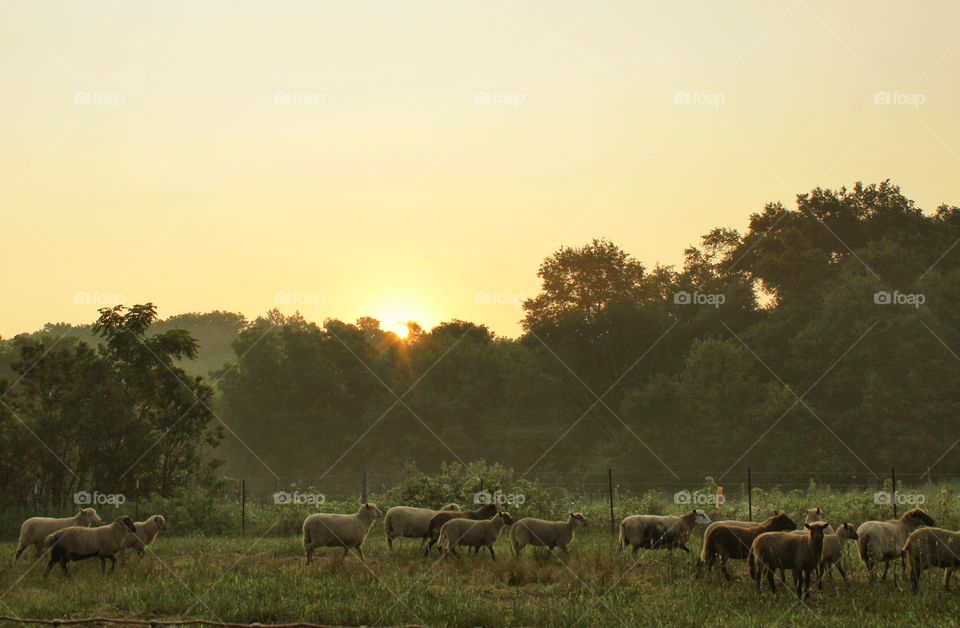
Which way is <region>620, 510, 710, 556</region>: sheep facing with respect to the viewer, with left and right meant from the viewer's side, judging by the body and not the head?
facing to the right of the viewer

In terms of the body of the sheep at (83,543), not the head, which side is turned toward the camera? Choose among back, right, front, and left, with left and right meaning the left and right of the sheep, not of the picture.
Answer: right

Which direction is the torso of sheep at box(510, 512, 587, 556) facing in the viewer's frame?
to the viewer's right

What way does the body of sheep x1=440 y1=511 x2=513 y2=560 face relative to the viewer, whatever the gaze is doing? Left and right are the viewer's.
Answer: facing to the right of the viewer

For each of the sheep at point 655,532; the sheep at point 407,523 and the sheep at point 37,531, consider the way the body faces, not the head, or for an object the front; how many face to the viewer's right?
3

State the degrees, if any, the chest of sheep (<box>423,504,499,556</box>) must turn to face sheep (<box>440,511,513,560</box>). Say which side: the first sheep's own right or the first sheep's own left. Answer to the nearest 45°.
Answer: approximately 90° to the first sheep's own right

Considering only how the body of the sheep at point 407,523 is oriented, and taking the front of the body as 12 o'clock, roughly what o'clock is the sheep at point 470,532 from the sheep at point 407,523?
the sheep at point 470,532 is roughly at 2 o'clock from the sheep at point 407,523.

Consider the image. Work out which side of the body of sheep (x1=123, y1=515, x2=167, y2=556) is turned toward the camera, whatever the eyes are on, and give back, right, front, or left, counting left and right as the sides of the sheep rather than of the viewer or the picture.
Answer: right

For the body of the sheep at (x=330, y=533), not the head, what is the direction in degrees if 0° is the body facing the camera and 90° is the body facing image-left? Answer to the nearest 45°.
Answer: approximately 270°

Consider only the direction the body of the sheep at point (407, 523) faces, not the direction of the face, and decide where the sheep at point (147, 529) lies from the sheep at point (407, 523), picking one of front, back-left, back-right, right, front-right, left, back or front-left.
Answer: back

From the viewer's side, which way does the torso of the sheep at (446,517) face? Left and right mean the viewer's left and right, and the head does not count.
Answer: facing to the right of the viewer

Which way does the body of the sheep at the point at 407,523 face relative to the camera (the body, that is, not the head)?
to the viewer's right

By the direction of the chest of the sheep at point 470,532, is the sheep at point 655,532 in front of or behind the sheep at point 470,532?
in front

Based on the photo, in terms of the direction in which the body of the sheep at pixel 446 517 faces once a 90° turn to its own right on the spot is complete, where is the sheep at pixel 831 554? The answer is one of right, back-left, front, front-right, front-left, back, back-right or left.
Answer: front-left

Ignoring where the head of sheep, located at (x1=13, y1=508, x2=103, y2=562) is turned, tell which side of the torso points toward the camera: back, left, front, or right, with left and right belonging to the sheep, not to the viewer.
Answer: right

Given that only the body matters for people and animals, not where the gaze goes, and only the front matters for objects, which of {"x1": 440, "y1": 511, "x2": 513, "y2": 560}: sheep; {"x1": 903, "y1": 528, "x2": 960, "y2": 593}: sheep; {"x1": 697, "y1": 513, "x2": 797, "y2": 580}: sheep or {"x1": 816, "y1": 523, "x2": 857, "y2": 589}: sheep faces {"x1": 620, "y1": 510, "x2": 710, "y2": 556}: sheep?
{"x1": 440, "y1": 511, "x2": 513, "y2": 560}: sheep

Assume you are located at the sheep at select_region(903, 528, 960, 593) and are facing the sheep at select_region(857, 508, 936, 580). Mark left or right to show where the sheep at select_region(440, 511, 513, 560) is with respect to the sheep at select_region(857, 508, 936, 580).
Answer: left
